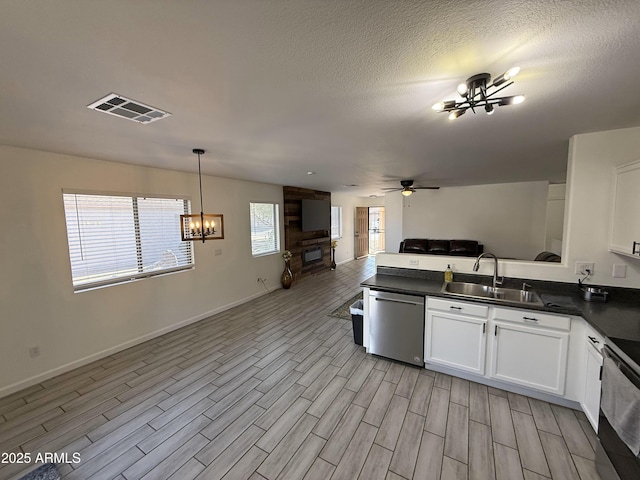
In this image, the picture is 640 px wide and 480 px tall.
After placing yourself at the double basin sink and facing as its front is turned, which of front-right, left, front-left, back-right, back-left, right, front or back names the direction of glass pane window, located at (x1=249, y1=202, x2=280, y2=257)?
right

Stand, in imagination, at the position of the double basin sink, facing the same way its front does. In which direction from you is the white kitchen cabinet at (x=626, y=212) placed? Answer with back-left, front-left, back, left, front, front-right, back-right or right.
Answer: left

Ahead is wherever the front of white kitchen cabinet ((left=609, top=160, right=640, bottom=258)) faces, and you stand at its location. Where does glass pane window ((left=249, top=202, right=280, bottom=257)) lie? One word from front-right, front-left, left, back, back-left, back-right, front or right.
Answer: front-right

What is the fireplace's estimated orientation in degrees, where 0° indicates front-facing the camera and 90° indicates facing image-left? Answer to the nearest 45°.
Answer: approximately 315°

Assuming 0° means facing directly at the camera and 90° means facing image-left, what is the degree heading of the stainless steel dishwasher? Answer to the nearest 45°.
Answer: approximately 45°

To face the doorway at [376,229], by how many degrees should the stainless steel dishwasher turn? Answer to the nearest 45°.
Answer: approximately 135° to its right

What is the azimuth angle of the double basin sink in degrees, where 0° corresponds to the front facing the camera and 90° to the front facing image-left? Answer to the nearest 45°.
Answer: approximately 0°

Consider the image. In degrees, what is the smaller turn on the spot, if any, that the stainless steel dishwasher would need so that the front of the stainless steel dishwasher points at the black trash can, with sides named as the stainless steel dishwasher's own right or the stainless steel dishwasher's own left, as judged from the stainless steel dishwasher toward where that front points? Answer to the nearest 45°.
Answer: approximately 90° to the stainless steel dishwasher's own right

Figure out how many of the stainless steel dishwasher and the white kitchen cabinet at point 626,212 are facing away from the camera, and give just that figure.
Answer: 0

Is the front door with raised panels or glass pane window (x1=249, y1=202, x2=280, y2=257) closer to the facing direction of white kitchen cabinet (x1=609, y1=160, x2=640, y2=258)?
the glass pane window
